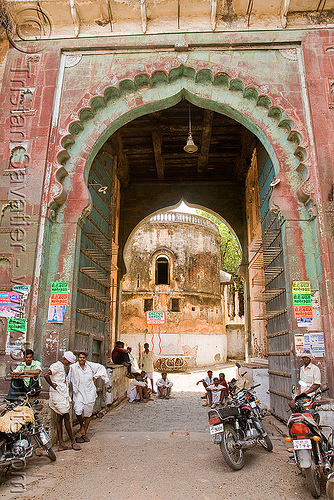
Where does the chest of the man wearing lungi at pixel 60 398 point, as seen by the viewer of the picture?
to the viewer's right

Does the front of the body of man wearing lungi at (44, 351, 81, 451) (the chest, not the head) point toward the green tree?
no

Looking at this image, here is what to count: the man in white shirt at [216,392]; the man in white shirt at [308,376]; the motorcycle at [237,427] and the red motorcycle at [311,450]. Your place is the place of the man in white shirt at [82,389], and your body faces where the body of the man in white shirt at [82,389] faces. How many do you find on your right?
0

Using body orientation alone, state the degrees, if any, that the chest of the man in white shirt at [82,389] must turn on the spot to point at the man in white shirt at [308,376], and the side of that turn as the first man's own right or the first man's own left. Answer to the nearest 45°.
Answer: approximately 45° to the first man's own left

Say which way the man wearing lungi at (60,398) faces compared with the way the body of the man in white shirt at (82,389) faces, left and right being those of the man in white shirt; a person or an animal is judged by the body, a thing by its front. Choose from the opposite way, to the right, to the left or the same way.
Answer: to the left

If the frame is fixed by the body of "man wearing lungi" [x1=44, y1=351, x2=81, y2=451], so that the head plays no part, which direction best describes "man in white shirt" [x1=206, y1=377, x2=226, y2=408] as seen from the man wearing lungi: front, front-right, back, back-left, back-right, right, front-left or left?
front-left

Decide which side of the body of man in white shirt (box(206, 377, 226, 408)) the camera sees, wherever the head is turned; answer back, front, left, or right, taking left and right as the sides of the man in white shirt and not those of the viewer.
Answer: front

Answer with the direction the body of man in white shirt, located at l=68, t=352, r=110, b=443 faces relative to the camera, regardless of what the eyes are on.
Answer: toward the camera

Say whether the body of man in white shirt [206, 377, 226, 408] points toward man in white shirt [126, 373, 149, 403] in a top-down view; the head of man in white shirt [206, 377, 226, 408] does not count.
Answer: no

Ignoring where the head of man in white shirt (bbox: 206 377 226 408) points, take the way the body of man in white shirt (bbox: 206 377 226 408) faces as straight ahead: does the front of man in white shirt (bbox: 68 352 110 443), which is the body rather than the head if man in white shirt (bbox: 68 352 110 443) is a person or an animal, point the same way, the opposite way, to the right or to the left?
the same way

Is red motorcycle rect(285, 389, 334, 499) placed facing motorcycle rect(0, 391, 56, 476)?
no

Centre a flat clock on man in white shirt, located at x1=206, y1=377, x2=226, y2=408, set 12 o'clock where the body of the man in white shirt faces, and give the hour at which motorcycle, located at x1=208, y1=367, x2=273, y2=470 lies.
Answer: The motorcycle is roughly at 12 o'clock from the man in white shirt.

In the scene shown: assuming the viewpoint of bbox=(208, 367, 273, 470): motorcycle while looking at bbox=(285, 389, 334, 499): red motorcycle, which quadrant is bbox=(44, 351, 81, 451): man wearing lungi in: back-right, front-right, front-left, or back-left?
back-right
